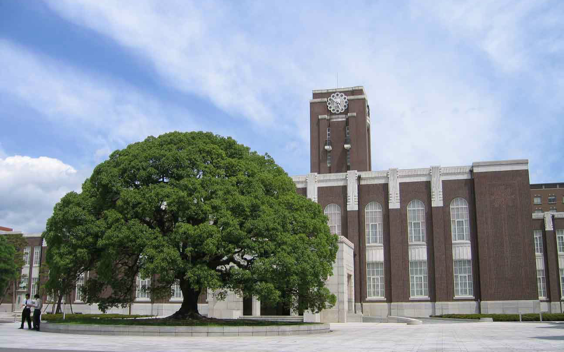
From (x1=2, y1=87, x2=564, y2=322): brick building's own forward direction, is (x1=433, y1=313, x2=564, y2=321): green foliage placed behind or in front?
in front

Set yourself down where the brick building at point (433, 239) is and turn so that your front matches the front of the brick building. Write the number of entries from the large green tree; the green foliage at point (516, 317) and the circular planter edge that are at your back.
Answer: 0

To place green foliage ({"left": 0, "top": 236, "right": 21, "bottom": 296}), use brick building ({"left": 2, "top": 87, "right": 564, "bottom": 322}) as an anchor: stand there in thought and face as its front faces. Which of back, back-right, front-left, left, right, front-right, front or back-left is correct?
right

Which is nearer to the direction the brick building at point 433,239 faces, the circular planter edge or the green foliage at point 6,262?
the circular planter edge

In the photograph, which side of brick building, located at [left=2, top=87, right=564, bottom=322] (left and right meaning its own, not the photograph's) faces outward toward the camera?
front

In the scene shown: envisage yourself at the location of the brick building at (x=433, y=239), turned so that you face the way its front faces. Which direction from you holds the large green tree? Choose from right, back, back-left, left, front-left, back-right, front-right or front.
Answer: front-right

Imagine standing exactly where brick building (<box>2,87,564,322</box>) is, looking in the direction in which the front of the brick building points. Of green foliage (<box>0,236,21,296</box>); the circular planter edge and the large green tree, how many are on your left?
0

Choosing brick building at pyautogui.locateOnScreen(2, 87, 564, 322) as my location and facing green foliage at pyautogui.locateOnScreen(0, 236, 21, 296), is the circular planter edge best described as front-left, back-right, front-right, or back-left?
front-left

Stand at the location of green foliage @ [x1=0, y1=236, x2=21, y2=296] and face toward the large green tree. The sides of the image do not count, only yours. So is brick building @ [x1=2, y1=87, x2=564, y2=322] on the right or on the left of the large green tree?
left

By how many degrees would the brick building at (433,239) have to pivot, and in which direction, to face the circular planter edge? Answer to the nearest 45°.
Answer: approximately 45° to its right

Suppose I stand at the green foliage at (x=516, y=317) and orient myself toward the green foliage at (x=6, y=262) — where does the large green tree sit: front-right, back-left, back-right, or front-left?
front-left
